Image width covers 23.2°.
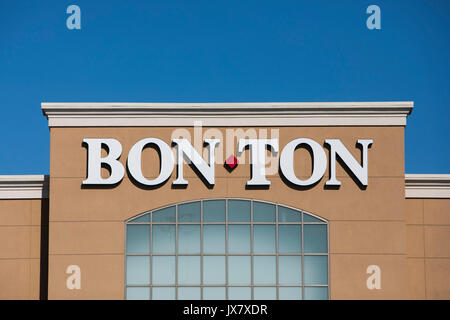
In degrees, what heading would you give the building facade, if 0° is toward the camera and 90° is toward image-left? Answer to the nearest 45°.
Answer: approximately 0°
